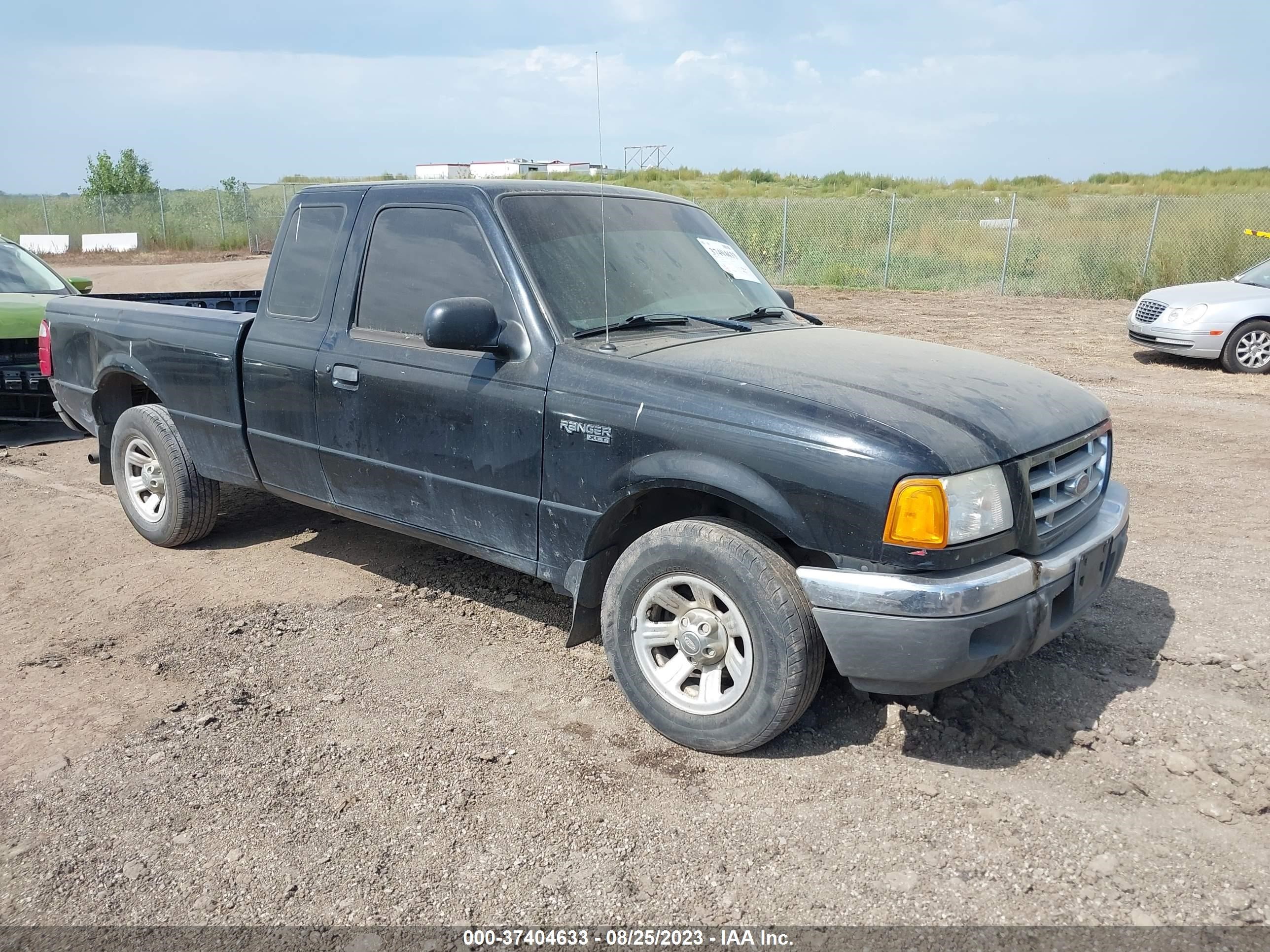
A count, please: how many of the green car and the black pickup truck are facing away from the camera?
0

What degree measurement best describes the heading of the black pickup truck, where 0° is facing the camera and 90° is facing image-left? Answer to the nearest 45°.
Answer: approximately 315°

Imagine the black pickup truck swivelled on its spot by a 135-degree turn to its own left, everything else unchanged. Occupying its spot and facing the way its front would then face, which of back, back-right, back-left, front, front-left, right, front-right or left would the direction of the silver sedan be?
front-right

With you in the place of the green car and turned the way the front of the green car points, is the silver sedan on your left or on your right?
on your left

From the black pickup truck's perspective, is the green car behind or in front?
behind

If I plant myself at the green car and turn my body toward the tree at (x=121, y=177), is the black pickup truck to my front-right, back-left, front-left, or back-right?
back-right

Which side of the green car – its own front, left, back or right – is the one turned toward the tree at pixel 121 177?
back

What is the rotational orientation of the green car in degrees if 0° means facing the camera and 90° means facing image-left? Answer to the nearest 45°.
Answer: approximately 0°

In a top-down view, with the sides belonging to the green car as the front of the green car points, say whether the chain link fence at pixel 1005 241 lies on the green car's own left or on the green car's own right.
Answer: on the green car's own left

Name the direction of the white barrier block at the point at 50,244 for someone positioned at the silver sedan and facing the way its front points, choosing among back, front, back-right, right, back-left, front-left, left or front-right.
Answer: front-right

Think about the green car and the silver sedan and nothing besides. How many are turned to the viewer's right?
0

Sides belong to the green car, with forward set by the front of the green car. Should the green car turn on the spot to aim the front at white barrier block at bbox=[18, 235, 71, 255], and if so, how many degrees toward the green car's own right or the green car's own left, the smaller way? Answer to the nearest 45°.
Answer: approximately 180°

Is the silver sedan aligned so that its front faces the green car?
yes

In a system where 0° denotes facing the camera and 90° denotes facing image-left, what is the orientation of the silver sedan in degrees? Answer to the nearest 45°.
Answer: approximately 45°
